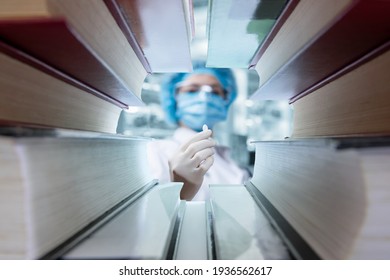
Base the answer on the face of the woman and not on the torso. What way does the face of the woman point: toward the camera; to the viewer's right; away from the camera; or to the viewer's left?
toward the camera

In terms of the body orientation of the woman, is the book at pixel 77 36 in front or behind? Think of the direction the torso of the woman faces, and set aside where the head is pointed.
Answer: in front

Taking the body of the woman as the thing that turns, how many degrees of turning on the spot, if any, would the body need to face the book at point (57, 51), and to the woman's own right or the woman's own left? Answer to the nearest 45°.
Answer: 0° — they already face it

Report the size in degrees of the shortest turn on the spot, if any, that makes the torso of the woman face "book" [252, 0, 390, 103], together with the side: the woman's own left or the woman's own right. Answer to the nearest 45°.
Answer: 0° — they already face it

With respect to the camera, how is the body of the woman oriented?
toward the camera

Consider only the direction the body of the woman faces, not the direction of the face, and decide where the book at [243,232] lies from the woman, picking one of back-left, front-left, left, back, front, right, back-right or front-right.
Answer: front

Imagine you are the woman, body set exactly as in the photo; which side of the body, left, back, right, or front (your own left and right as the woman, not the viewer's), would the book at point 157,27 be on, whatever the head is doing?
front

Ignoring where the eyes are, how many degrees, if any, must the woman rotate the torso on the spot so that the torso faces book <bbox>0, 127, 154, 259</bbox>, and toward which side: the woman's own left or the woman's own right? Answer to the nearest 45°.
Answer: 0° — they already face it

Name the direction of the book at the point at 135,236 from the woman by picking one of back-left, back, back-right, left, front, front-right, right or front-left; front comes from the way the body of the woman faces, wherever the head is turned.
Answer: front
